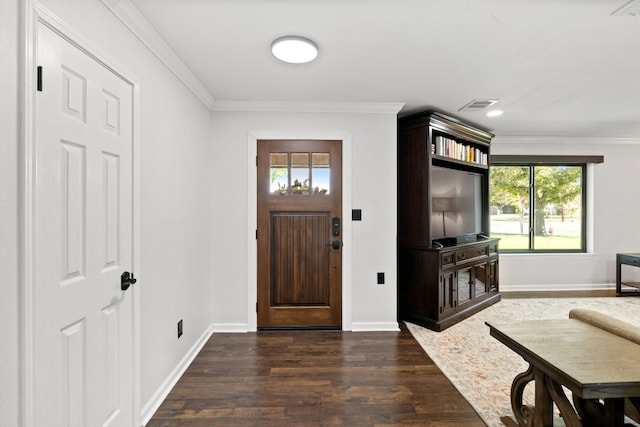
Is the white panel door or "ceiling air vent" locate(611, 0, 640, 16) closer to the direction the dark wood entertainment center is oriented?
the ceiling air vent

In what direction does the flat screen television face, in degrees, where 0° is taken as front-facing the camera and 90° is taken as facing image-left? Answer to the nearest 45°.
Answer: approximately 315°

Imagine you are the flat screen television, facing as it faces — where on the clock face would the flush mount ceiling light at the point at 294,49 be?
The flush mount ceiling light is roughly at 2 o'clock from the flat screen television.

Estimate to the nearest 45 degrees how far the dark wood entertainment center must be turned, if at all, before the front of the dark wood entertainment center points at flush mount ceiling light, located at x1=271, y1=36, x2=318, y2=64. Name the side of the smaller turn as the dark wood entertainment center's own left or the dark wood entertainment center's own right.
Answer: approximately 45° to the dark wood entertainment center's own right

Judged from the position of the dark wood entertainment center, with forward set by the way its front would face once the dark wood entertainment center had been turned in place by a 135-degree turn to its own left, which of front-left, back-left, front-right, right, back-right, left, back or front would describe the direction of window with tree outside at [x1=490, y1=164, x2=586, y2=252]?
front-right

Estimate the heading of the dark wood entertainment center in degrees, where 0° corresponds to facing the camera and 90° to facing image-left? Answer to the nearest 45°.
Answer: approximately 315°

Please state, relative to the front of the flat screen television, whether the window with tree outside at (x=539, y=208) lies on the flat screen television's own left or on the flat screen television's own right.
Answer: on the flat screen television's own left
